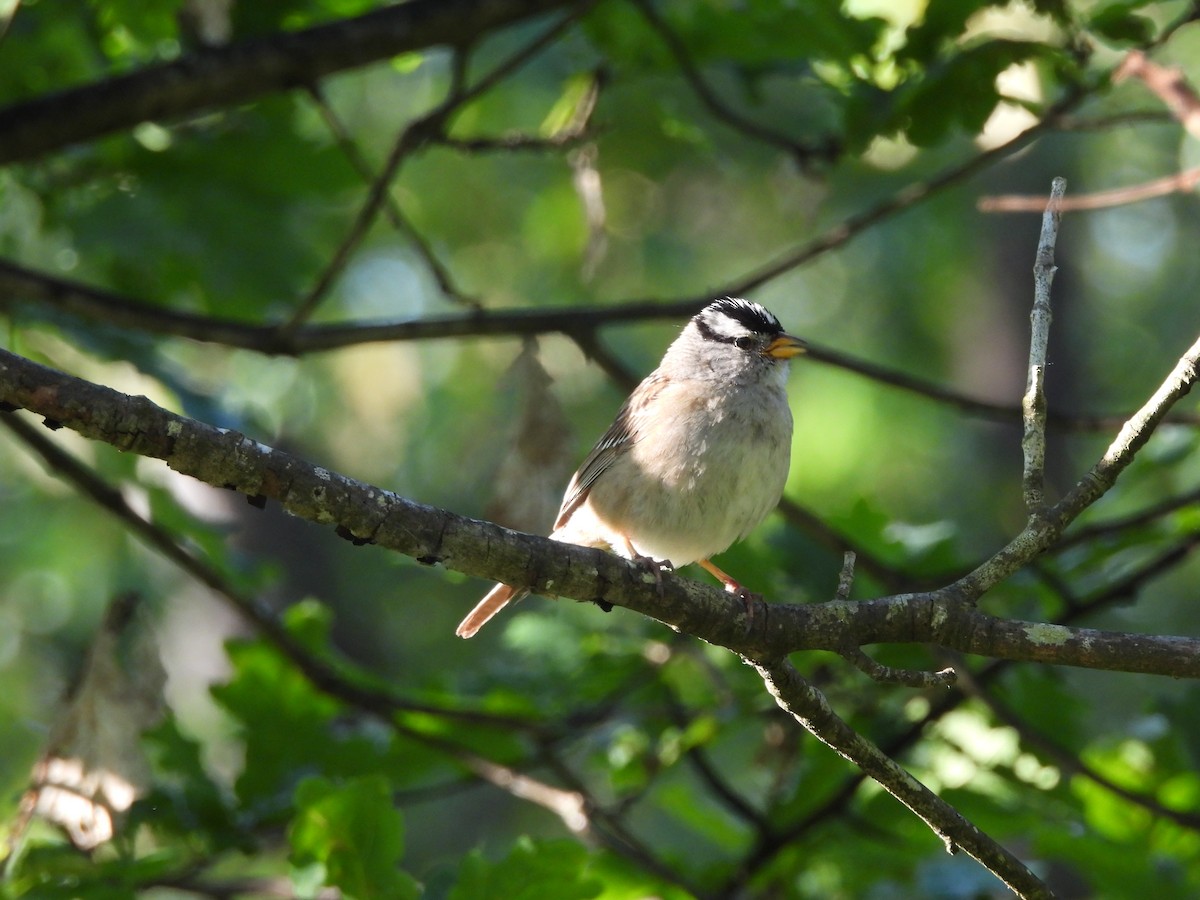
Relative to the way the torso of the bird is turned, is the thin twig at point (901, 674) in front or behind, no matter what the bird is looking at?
in front

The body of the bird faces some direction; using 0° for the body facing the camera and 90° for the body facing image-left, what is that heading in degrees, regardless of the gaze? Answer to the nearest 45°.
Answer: approximately 315°

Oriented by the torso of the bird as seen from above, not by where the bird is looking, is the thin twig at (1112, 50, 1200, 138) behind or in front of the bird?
in front
